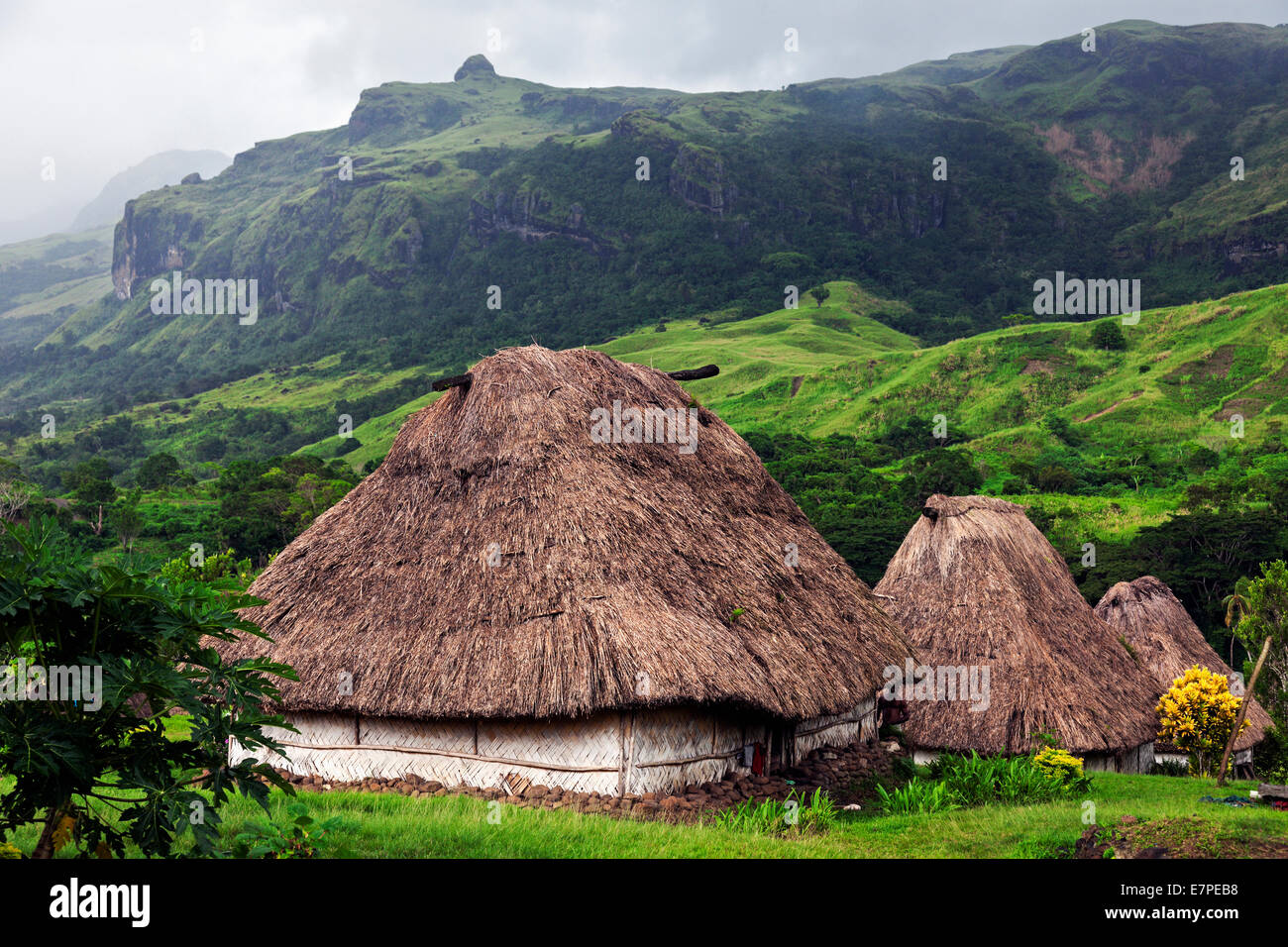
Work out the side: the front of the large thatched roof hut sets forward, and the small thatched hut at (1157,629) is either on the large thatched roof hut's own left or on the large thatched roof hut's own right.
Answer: on the large thatched roof hut's own left

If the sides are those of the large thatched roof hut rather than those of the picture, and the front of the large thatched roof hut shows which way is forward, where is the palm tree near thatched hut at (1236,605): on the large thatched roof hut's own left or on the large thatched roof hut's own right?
on the large thatched roof hut's own left

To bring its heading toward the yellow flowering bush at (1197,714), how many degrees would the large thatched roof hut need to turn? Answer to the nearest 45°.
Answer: approximately 90° to its left

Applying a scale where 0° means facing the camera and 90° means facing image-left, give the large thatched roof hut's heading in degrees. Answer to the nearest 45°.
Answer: approximately 315°

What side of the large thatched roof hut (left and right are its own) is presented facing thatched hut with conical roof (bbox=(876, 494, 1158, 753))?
left

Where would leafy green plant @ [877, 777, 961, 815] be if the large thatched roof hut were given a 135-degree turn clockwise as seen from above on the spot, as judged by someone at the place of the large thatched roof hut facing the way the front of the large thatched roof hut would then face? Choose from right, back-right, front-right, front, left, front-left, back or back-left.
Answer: back

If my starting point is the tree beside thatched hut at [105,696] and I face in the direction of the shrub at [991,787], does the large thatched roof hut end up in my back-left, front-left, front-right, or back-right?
front-left
